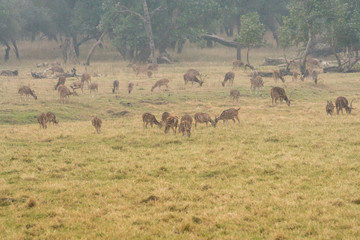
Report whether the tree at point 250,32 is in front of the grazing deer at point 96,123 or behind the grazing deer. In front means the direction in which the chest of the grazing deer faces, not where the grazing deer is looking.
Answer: behind

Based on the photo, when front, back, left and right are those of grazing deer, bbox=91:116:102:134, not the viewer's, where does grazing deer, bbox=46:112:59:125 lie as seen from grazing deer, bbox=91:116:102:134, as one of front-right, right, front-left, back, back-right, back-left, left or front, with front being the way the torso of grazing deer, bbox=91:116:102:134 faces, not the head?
back-right

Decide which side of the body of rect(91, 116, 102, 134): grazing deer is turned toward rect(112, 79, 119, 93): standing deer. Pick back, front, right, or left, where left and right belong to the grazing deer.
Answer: back

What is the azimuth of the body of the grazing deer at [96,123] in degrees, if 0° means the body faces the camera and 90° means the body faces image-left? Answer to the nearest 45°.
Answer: approximately 0°

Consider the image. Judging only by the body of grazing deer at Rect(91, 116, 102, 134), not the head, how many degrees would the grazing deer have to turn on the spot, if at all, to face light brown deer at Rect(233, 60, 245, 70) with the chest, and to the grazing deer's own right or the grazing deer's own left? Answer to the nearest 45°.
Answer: approximately 135° to the grazing deer's own left

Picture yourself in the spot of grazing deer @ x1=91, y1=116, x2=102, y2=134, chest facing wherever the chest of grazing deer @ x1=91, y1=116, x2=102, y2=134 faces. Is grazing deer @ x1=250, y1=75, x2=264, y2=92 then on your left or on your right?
on your left

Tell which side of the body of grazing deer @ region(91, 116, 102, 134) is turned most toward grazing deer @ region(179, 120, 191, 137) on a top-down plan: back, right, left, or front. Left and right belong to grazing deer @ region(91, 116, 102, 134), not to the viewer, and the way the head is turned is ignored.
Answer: left
